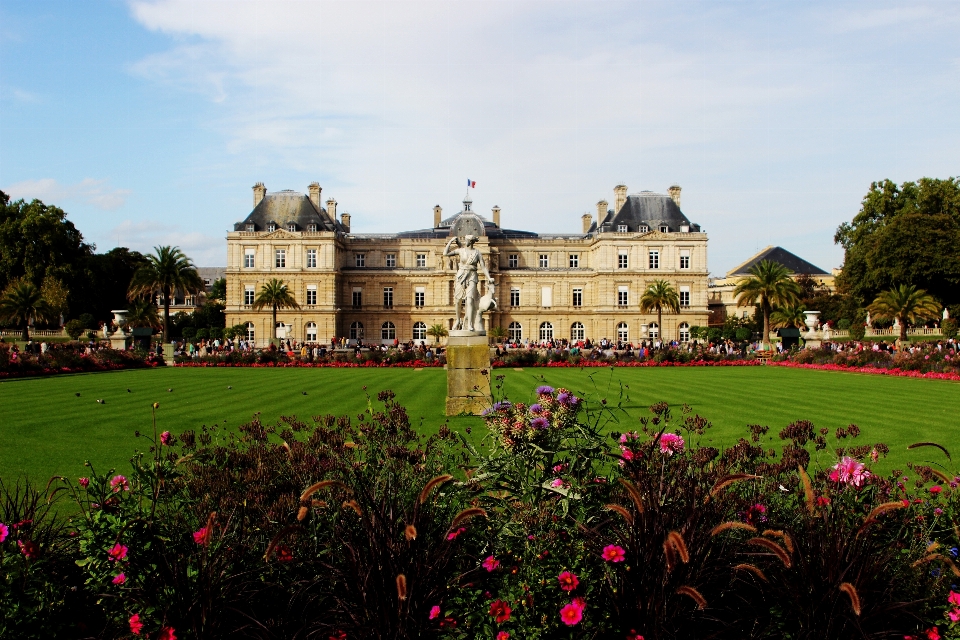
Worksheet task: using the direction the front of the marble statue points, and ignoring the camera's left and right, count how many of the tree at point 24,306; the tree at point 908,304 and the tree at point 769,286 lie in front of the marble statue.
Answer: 0

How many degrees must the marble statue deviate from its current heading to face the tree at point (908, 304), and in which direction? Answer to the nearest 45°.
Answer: approximately 135° to its left

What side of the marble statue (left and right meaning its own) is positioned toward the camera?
front

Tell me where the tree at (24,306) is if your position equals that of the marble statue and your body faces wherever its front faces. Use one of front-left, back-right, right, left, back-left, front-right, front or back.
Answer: back-right

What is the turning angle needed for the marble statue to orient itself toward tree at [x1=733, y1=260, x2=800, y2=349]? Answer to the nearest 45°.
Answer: approximately 135° to its left

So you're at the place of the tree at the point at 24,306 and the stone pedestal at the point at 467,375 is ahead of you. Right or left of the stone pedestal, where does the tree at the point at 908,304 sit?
left

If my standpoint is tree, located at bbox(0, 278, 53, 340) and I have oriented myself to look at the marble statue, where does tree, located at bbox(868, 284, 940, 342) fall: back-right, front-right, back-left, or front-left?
front-left
